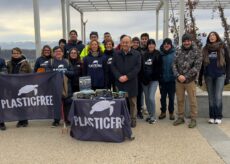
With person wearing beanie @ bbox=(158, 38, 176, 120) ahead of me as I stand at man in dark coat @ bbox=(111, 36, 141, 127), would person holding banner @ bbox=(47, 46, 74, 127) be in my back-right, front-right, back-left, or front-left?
back-left

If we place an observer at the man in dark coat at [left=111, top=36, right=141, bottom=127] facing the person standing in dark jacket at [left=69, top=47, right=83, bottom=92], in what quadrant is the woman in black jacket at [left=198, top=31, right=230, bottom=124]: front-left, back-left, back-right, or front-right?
back-right

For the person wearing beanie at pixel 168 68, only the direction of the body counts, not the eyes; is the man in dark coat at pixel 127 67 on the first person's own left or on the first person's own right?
on the first person's own right

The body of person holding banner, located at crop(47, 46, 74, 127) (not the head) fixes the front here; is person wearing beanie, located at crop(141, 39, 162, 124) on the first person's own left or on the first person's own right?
on the first person's own left

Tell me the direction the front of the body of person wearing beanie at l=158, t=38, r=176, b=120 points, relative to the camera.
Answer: toward the camera

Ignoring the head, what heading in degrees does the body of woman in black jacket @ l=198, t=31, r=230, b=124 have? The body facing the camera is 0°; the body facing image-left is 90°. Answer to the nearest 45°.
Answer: approximately 0°

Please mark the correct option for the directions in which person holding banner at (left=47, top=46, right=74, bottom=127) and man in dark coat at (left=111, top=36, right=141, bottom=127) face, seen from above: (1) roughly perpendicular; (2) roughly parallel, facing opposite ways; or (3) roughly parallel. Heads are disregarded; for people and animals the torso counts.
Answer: roughly parallel

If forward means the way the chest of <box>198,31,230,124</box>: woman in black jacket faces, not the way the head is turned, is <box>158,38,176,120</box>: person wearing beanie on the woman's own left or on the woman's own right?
on the woman's own right

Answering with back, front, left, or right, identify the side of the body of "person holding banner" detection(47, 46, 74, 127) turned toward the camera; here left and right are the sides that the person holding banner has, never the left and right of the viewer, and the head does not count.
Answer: front
